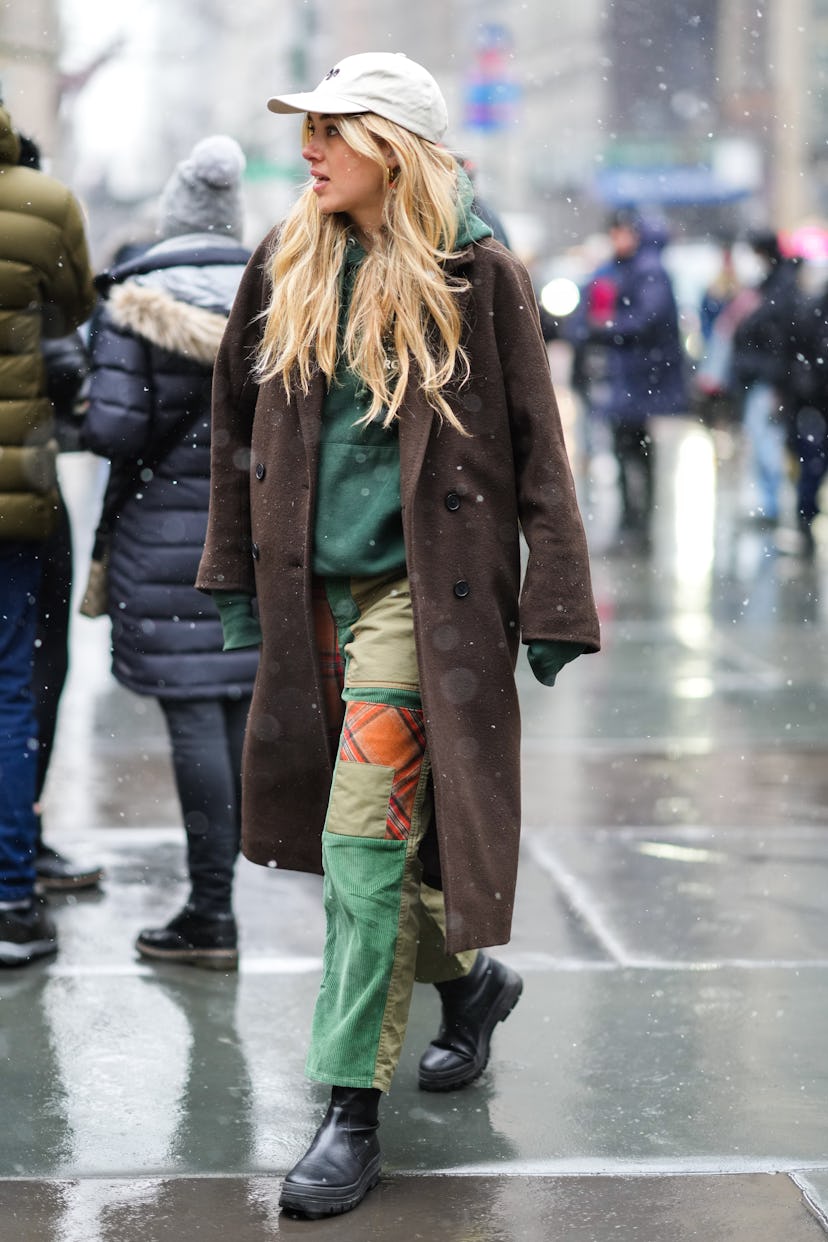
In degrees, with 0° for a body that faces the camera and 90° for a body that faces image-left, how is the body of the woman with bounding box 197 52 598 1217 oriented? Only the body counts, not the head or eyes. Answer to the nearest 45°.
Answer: approximately 45°

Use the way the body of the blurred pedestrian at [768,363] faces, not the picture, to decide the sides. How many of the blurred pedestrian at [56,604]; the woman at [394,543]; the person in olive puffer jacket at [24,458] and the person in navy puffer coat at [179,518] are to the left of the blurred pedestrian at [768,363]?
4

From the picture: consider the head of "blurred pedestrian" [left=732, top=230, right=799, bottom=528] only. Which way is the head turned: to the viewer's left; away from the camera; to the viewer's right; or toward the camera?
away from the camera

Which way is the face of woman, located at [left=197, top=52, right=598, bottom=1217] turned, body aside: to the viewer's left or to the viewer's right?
to the viewer's left

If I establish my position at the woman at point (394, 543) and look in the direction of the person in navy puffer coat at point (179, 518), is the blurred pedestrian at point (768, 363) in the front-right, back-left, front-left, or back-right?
front-right
